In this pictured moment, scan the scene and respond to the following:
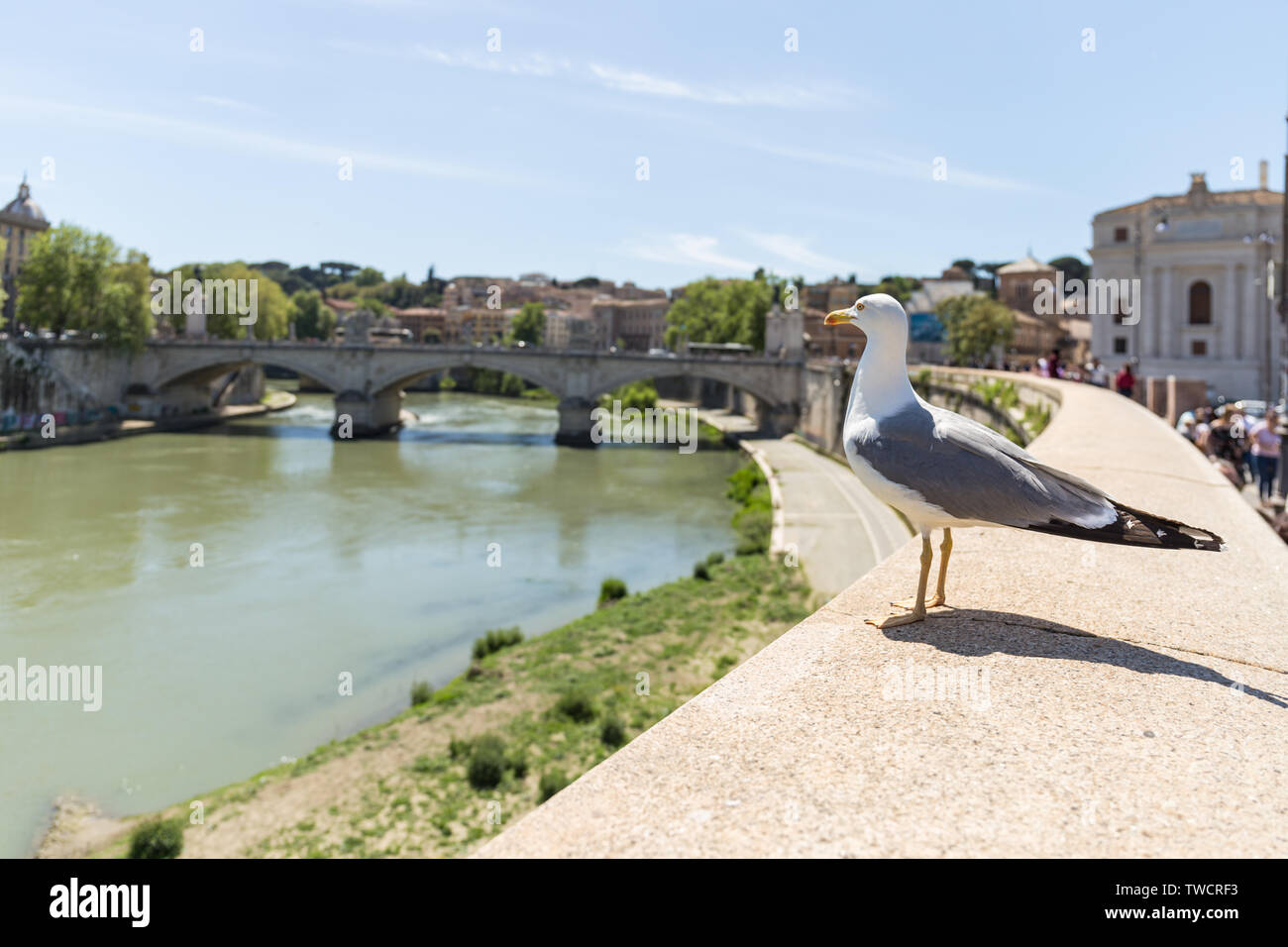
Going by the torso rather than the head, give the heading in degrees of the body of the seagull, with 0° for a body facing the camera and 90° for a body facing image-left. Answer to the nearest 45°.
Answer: approximately 90°

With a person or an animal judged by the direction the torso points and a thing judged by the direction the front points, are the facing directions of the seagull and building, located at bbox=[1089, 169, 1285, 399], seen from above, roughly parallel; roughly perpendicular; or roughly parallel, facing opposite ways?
roughly perpendicular

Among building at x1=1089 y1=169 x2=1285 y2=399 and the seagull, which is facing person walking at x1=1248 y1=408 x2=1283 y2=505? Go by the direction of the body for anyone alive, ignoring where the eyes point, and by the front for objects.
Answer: the building

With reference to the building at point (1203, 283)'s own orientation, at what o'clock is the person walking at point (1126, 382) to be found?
The person walking is roughly at 12 o'clock from the building.

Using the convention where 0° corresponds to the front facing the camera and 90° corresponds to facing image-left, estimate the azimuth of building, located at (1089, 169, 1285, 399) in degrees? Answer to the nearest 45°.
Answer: approximately 0°
